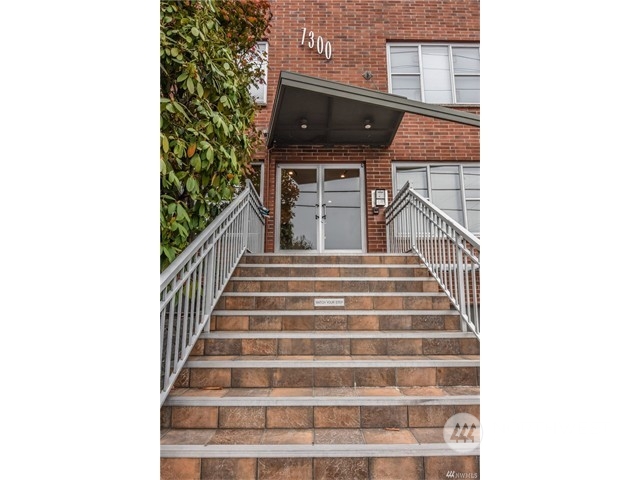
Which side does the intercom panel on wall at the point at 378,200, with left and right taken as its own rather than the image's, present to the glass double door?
right

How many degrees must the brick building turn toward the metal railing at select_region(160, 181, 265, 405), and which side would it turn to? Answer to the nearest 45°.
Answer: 0° — it already faces it

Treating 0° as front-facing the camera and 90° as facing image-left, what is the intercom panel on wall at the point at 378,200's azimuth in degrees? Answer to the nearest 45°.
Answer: approximately 0°

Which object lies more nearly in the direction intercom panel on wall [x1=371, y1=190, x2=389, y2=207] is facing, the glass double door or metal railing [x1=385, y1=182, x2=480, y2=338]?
the metal railing

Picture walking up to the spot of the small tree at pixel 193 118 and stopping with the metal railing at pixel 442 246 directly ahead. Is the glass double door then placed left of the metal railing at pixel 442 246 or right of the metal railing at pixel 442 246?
left
